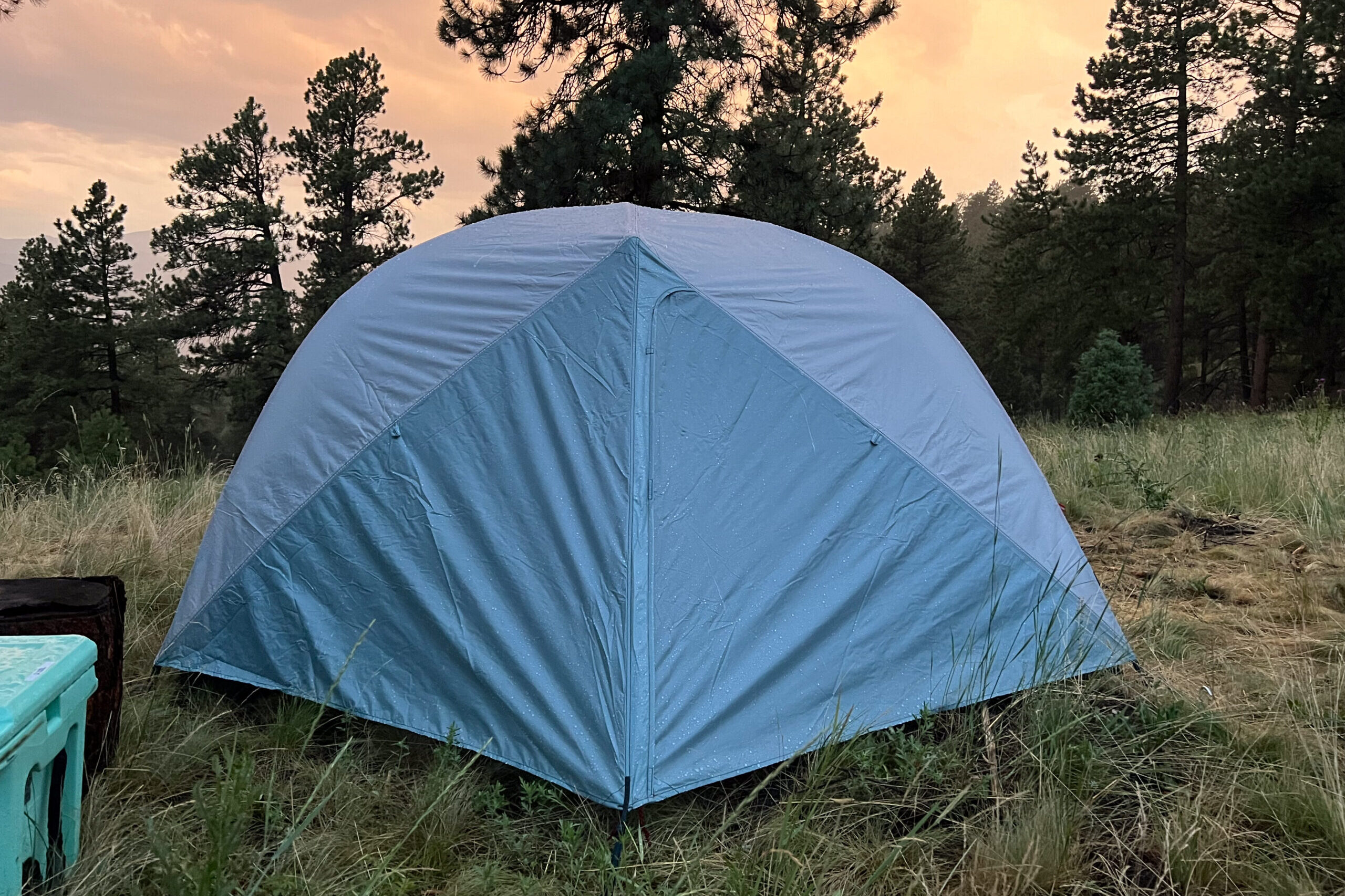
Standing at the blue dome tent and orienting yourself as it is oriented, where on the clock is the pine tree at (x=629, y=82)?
The pine tree is roughly at 6 o'clock from the blue dome tent.

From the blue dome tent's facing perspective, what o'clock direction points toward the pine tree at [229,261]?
The pine tree is roughly at 5 o'clock from the blue dome tent.

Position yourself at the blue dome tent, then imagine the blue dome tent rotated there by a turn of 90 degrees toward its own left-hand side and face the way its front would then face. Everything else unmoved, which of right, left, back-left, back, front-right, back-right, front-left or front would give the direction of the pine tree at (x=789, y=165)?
left

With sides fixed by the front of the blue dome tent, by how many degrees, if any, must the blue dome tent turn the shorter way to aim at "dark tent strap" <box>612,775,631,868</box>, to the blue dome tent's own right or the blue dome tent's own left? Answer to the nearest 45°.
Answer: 0° — it already faces it

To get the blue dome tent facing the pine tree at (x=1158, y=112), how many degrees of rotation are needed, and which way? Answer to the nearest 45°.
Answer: approximately 135° to its left

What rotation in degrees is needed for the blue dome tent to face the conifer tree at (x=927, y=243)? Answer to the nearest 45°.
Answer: approximately 180°

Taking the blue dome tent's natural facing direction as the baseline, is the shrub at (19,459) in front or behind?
behind

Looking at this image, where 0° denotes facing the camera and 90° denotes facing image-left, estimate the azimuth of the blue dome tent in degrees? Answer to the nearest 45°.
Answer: approximately 0°

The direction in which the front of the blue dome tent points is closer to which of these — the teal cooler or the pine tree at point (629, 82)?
the teal cooler

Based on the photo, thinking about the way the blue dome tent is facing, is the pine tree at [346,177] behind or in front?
behind

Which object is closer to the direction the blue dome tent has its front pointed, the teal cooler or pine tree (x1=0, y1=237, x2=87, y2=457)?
the teal cooler

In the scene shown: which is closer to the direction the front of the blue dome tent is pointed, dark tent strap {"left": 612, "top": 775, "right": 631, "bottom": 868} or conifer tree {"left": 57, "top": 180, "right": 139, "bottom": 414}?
the dark tent strap

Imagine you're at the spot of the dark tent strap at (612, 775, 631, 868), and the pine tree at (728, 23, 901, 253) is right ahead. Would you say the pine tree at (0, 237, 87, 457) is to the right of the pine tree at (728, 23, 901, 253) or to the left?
left

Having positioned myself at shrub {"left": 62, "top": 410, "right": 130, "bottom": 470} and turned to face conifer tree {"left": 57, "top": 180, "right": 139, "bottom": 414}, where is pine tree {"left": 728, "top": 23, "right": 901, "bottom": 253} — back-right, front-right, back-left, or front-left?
back-right
